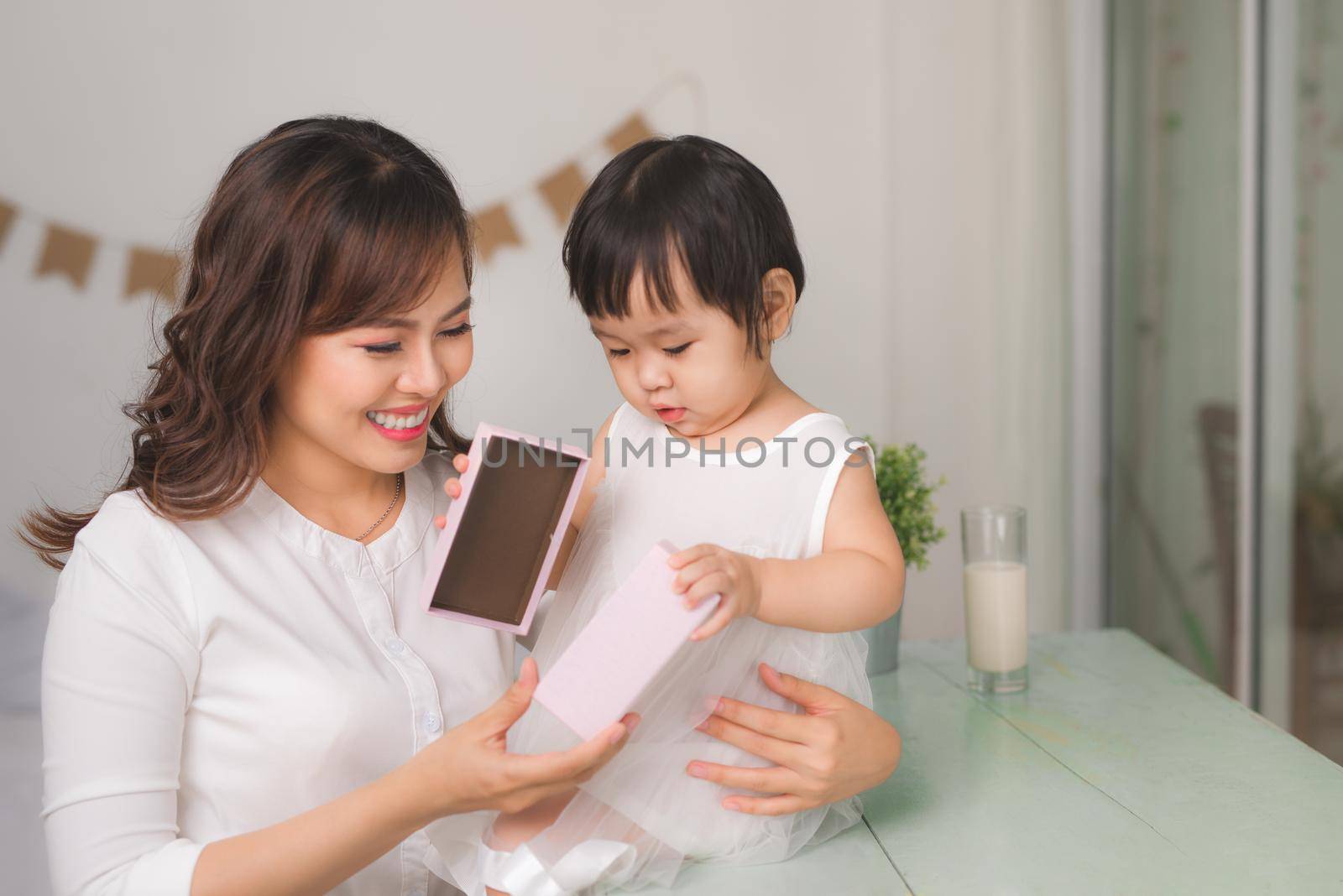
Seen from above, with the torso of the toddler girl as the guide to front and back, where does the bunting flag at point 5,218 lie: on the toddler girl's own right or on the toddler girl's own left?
on the toddler girl's own right

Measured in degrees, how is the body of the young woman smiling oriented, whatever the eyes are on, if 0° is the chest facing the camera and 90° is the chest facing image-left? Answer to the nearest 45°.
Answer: approximately 315°

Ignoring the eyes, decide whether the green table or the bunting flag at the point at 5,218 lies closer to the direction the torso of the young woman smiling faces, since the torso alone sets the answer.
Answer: the green table

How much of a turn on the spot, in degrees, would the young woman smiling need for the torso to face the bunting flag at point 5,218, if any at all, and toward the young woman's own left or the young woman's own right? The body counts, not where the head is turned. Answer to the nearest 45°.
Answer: approximately 180°

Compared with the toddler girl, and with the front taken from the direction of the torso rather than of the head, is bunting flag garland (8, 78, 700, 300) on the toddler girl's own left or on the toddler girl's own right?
on the toddler girl's own right

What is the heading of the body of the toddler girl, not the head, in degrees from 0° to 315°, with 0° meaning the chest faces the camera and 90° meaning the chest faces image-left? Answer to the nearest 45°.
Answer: approximately 45°

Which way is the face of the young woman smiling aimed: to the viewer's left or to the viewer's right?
to the viewer's right

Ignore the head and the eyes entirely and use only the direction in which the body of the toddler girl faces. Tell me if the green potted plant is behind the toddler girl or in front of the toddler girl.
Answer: behind
